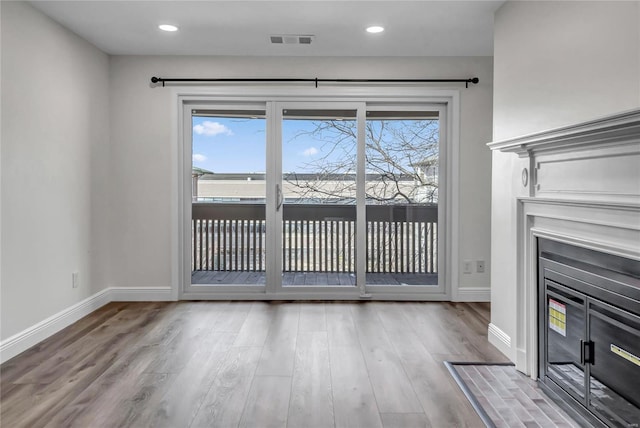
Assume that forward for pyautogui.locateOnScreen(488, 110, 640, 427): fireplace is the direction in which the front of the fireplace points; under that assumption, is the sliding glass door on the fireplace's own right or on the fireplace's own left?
on the fireplace's own right

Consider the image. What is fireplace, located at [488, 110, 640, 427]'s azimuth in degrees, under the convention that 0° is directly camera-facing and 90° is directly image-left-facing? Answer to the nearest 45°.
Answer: approximately 45°

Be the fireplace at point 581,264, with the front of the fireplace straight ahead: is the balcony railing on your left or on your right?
on your right
